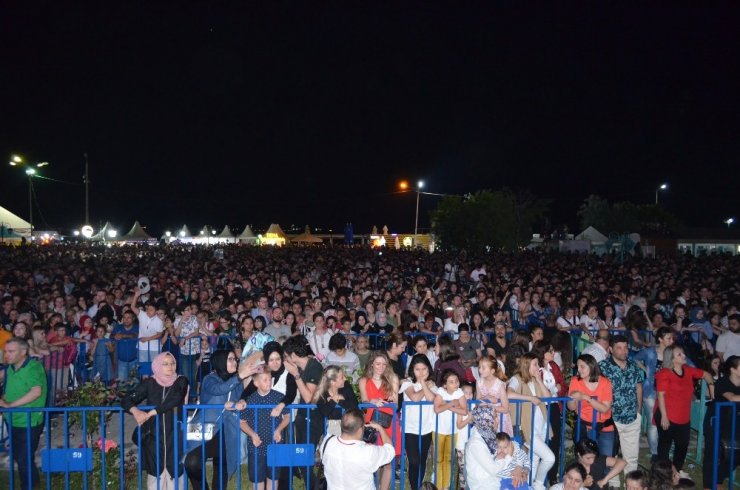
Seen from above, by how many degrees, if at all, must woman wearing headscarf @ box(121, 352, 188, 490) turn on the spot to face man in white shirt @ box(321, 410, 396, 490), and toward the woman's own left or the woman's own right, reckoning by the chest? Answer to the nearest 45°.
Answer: approximately 45° to the woman's own left

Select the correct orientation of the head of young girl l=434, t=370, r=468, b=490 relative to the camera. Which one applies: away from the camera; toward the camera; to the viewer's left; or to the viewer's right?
toward the camera

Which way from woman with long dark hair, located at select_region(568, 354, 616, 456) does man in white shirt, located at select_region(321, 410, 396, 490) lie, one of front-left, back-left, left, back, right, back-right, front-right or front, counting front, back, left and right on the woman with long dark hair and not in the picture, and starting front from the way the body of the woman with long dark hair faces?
front

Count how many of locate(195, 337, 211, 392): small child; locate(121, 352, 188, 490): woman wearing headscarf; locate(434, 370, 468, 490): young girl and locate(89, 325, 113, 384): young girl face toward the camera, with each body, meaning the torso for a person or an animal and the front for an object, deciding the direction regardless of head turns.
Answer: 4

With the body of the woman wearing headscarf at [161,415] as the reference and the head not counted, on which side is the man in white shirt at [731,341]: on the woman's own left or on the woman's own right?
on the woman's own left

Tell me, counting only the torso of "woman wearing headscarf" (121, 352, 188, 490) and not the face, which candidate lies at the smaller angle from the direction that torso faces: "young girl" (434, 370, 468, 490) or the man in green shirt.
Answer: the young girl

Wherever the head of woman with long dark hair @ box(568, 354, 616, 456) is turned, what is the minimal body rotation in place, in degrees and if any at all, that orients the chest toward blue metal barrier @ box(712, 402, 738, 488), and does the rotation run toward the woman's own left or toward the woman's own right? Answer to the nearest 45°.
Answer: approximately 135° to the woman's own left

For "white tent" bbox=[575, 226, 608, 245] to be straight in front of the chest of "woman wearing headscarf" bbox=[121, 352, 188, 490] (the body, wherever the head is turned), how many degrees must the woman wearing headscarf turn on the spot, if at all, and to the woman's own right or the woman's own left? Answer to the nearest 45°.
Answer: approximately 135° to the woman's own left

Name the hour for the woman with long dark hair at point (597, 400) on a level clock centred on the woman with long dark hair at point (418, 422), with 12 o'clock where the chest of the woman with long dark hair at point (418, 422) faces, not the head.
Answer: the woman with long dark hair at point (597, 400) is roughly at 9 o'clock from the woman with long dark hair at point (418, 422).

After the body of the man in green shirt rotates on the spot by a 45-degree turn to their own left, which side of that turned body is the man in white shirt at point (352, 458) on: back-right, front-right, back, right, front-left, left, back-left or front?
front-left

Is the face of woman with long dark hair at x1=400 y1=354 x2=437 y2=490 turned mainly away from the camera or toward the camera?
toward the camera

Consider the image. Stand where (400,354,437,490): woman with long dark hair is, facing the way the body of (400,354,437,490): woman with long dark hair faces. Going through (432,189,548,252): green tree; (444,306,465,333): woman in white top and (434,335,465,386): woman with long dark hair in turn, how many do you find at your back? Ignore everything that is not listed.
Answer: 3

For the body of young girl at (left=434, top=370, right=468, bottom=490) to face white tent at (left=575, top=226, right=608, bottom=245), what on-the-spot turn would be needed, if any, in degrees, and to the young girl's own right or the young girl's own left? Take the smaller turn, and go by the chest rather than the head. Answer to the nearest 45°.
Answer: approximately 180°

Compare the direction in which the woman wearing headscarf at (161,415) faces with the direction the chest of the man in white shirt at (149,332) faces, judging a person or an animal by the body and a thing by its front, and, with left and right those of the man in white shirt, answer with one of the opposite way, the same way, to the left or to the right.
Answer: the same way

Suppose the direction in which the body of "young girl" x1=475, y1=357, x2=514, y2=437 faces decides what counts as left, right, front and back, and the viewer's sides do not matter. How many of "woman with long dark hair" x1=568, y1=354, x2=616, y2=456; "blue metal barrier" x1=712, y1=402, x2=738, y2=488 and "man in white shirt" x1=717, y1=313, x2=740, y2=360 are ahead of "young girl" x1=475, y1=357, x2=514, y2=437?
0

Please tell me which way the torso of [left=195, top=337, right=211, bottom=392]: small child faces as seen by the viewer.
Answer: toward the camera

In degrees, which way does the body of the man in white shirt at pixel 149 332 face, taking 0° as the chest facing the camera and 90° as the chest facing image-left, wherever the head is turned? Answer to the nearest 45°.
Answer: approximately 0°

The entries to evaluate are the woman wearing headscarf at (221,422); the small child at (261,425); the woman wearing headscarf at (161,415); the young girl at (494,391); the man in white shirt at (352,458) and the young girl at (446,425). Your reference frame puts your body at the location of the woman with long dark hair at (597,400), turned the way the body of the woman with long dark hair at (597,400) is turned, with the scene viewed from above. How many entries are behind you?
0

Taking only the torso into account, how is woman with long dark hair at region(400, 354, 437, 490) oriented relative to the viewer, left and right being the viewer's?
facing the viewer
